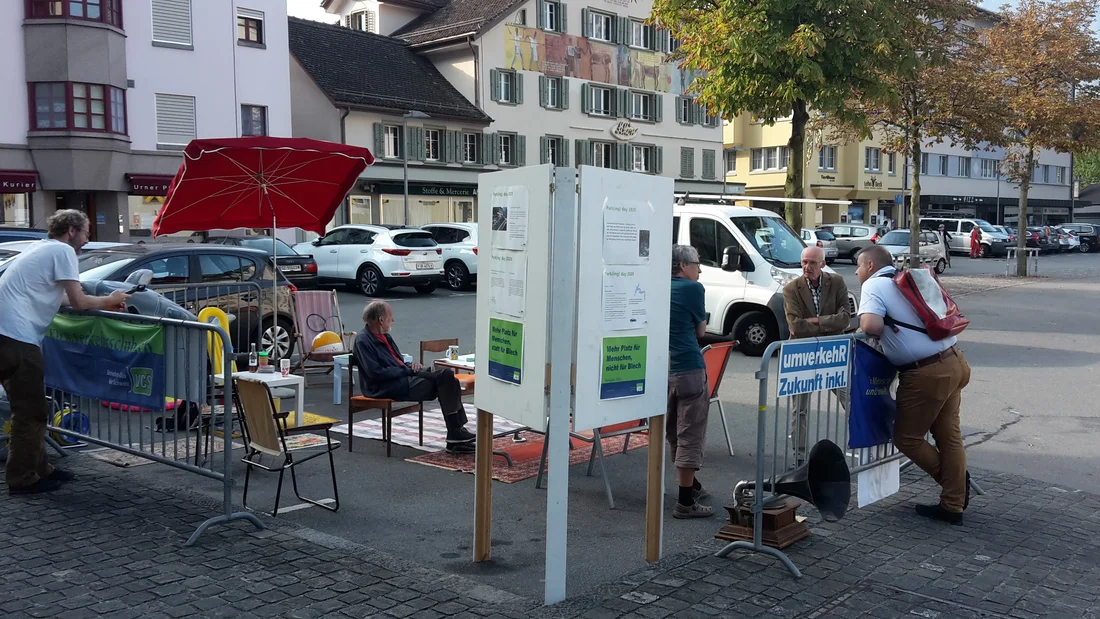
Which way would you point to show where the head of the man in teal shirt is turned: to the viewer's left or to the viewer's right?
to the viewer's right

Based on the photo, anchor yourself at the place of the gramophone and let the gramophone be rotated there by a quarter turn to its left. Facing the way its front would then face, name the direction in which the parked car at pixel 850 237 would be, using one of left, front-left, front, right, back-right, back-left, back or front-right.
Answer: front-left

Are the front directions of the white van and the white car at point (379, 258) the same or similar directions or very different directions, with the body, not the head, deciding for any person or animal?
very different directions

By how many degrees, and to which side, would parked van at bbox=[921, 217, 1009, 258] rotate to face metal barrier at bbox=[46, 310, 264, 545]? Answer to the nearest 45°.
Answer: approximately 45° to its right

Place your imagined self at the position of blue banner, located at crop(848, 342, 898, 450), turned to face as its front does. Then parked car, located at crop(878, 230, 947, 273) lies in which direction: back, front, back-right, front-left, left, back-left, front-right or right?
back-left

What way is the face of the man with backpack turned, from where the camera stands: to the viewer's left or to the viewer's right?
to the viewer's left

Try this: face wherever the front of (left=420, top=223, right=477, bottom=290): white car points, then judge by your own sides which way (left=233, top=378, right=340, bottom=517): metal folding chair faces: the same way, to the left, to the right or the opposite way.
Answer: to the right

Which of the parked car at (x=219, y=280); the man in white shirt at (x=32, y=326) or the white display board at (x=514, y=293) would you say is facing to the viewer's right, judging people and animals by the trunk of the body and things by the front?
the man in white shirt

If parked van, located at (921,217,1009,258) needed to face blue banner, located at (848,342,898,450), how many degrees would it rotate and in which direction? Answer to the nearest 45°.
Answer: approximately 45° to its right

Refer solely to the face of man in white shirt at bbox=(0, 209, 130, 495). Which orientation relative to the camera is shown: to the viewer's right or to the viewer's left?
to the viewer's right

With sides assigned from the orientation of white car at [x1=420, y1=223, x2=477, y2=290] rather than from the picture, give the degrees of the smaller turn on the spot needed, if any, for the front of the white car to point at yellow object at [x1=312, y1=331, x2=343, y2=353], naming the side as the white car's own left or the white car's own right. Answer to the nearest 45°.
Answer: approximately 135° to the white car's own left
